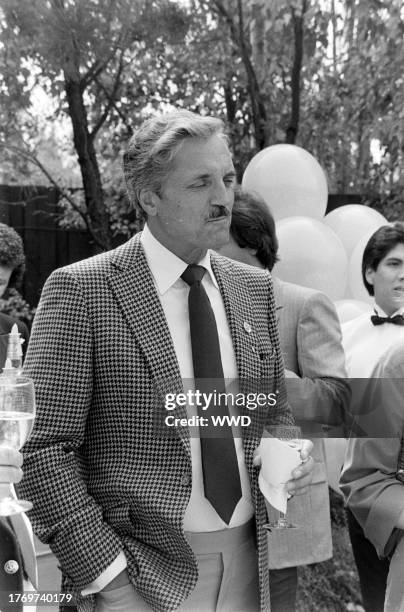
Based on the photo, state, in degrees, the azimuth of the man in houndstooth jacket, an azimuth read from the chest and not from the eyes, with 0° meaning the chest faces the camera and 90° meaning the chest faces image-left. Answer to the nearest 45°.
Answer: approximately 315°

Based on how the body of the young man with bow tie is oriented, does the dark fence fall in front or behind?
behind

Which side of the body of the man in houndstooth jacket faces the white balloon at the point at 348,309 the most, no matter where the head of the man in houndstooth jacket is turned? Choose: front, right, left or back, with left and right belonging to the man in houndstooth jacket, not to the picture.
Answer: left

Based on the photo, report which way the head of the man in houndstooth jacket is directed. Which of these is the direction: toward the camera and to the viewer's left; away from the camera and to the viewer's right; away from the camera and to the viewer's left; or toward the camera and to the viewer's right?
toward the camera and to the viewer's right

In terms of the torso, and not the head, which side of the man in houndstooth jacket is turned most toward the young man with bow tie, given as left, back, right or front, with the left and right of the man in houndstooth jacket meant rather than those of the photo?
left

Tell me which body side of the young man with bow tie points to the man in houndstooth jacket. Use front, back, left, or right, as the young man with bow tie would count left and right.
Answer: right

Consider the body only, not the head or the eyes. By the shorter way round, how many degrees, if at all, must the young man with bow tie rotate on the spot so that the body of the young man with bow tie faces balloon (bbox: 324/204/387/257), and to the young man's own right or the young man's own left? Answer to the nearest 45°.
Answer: approximately 135° to the young man's own left

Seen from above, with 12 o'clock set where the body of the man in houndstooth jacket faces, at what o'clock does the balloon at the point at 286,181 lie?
The balloon is roughly at 8 o'clock from the man in houndstooth jacket.

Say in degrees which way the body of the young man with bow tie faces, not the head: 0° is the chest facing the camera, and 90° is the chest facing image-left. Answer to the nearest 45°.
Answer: approximately 315°
